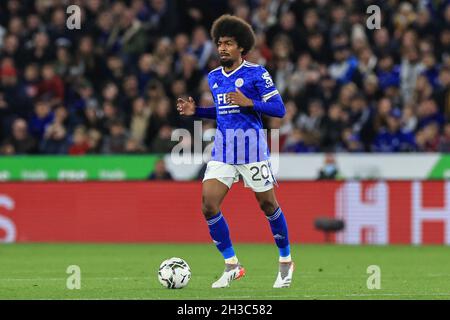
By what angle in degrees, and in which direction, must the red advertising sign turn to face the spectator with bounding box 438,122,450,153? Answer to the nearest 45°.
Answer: approximately 90° to its left

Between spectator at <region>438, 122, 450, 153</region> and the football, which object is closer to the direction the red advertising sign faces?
the football

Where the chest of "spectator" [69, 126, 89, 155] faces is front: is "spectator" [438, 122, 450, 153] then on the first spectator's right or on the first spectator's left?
on the first spectator's left

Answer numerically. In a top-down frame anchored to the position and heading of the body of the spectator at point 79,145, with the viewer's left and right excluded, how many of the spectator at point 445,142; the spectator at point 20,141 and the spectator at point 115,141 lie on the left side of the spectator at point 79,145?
2

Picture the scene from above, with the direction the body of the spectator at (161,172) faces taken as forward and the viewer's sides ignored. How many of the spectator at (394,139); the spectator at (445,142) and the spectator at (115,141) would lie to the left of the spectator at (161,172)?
2

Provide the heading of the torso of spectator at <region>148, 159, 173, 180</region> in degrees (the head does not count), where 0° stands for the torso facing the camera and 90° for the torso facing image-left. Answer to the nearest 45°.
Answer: approximately 0°
